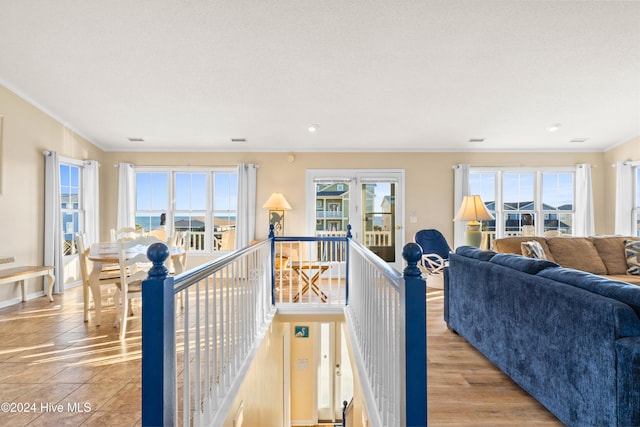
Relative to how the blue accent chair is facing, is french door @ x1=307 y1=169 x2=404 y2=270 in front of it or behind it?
behind

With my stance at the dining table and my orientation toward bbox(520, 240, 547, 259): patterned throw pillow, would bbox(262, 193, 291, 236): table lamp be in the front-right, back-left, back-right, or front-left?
front-left

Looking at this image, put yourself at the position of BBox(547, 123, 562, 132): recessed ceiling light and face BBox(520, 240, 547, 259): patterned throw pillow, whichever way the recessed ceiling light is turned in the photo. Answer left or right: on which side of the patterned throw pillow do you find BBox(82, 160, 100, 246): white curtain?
left

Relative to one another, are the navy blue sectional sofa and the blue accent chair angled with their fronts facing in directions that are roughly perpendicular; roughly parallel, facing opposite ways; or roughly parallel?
roughly perpendicular

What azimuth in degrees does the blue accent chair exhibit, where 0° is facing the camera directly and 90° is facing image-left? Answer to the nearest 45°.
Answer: approximately 315°

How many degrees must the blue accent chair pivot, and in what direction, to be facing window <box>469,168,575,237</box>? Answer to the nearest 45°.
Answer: approximately 90° to its left

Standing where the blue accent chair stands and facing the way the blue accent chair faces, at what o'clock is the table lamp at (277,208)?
The table lamp is roughly at 4 o'clock from the blue accent chair.
